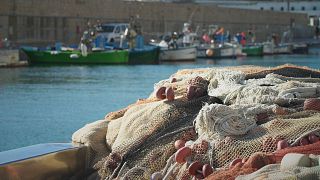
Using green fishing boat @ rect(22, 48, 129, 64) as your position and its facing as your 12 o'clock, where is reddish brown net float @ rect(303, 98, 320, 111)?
The reddish brown net float is roughly at 9 o'clock from the green fishing boat.

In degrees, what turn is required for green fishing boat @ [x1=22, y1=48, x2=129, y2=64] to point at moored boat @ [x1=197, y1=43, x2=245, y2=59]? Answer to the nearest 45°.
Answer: approximately 135° to its right

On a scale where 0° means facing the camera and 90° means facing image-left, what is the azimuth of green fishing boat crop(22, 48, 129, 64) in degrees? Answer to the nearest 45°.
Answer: approximately 90°

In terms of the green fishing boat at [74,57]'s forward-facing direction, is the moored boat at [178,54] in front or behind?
behind

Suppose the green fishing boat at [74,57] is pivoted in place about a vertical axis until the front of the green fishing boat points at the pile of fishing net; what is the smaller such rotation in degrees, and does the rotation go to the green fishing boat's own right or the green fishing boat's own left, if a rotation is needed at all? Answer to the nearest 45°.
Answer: approximately 90° to the green fishing boat's own left

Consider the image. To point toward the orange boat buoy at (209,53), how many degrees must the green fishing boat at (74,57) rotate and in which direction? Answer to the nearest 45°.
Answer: approximately 135° to its right

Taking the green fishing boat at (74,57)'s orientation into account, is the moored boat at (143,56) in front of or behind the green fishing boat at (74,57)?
behind
